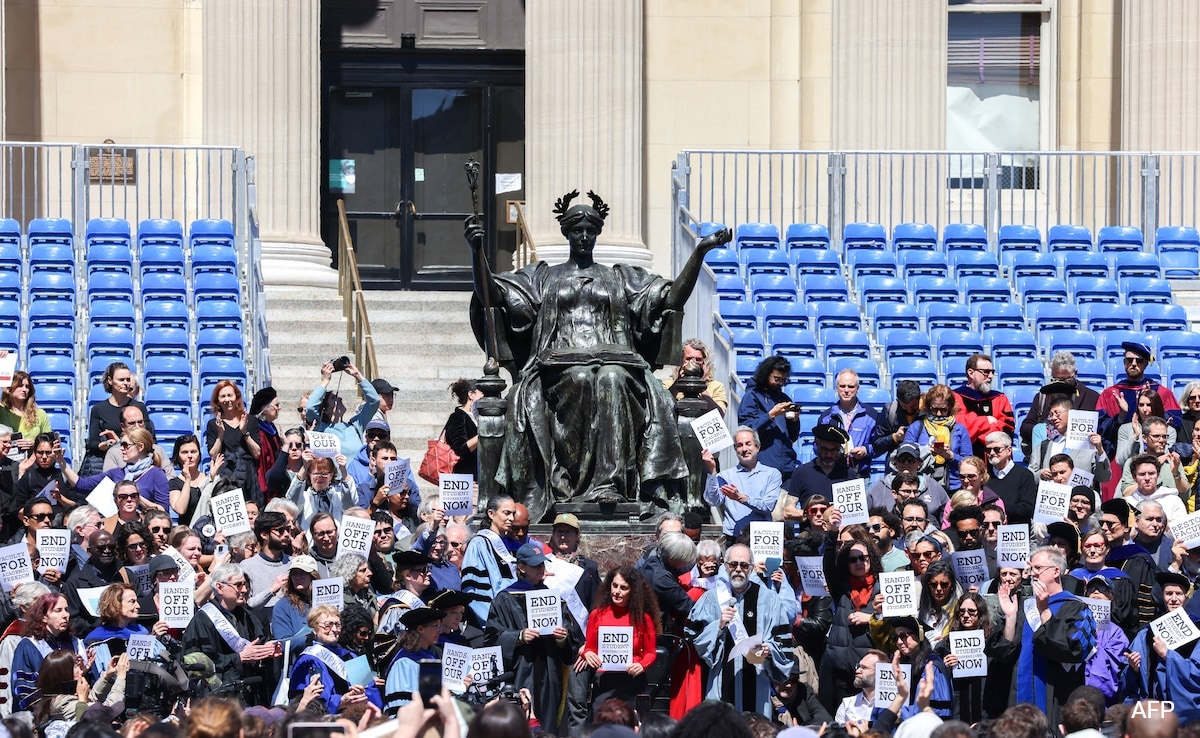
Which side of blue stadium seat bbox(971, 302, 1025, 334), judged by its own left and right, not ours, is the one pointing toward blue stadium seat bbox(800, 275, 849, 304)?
right

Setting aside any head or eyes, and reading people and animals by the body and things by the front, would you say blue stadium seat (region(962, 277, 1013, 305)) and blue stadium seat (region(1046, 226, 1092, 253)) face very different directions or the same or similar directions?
same or similar directions

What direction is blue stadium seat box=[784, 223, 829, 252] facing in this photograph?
toward the camera

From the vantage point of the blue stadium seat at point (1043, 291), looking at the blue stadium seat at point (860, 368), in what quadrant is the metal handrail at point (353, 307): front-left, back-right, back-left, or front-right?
front-right

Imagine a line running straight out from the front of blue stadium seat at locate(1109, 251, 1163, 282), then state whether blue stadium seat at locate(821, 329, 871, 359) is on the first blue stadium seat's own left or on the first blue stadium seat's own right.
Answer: on the first blue stadium seat's own right

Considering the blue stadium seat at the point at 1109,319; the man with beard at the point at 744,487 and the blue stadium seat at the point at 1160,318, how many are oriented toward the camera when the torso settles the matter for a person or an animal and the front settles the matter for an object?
3

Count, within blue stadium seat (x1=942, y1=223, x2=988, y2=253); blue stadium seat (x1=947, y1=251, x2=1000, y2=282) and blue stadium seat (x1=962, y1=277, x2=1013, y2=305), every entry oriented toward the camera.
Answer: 3

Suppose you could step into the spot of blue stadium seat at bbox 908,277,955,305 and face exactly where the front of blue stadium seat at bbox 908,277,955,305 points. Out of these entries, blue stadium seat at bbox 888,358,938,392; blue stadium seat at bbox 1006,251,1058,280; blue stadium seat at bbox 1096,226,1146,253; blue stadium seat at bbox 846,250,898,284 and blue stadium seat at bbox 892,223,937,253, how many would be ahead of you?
1

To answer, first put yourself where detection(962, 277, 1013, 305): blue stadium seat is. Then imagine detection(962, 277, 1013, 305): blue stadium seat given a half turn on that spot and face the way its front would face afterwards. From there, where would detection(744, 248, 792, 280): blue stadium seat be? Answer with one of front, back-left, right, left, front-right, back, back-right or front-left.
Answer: left

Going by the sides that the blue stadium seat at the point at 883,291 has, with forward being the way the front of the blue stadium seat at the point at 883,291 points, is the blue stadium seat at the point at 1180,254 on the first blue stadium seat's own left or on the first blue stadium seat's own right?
on the first blue stadium seat's own left

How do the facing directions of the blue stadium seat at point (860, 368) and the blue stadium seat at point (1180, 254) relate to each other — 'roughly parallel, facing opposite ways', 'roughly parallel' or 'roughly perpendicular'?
roughly parallel

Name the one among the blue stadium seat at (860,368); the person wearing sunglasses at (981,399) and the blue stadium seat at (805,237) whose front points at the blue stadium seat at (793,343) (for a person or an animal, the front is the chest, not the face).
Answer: the blue stadium seat at (805,237)

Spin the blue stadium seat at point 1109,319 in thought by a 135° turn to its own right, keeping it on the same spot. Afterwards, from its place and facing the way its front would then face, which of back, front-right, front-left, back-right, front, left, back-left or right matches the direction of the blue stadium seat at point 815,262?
front-left

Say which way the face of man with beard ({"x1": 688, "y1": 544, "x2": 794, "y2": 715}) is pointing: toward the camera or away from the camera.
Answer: toward the camera

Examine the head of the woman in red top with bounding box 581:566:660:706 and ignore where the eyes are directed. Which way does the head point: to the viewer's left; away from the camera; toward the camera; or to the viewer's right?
toward the camera

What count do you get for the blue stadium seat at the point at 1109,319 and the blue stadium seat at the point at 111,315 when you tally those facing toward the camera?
2

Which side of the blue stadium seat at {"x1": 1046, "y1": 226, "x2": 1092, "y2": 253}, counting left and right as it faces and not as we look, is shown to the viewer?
front

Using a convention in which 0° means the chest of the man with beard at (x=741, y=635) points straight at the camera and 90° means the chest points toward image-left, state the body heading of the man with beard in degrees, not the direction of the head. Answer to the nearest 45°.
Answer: approximately 0°

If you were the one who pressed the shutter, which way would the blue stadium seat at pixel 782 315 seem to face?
facing the viewer
